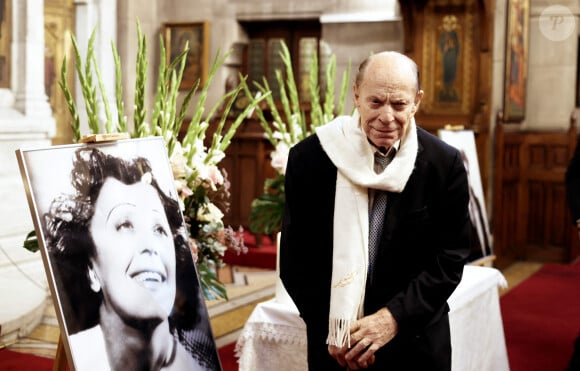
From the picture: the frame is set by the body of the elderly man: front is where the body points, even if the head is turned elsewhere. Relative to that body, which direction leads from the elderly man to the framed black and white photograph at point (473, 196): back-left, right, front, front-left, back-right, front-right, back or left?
back

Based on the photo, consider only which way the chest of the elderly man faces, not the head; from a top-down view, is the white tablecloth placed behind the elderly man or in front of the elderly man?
behind

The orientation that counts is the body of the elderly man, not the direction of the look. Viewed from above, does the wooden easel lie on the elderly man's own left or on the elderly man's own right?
on the elderly man's own right

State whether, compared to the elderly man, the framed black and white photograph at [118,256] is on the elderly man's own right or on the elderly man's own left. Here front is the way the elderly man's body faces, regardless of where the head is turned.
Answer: on the elderly man's own right

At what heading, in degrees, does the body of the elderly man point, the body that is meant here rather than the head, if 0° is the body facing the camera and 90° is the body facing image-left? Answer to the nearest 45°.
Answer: approximately 0°
